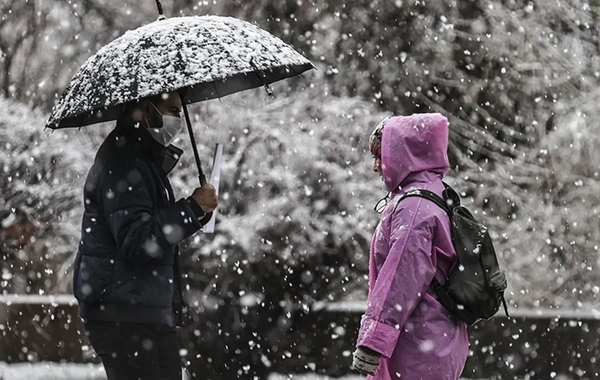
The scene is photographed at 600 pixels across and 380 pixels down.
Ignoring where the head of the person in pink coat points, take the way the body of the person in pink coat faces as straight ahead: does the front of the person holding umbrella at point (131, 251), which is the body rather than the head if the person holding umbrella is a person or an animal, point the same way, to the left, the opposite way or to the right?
the opposite way

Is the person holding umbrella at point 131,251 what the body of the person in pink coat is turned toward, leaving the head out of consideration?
yes

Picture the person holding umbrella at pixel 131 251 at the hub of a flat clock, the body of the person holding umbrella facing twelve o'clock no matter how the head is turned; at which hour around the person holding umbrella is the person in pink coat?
The person in pink coat is roughly at 1 o'clock from the person holding umbrella.

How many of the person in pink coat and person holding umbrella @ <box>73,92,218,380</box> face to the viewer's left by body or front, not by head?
1

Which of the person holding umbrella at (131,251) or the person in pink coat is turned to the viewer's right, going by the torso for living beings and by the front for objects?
the person holding umbrella

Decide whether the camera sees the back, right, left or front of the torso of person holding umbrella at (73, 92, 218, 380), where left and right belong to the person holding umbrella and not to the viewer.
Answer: right

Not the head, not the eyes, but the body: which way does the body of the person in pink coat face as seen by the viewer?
to the viewer's left
